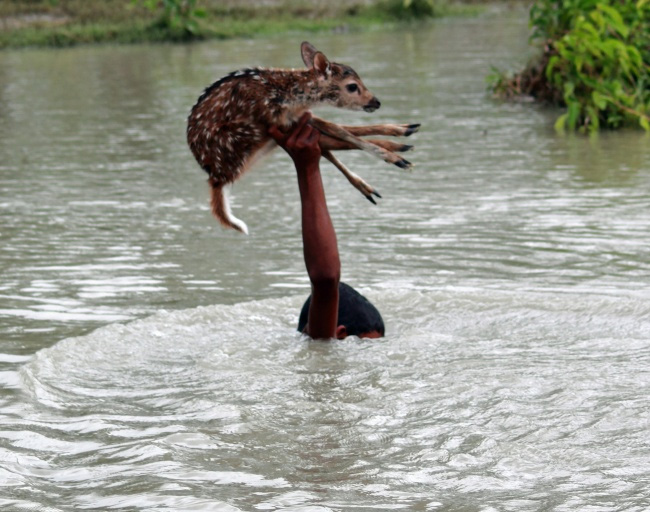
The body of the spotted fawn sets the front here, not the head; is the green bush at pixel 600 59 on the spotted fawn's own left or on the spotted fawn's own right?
on the spotted fawn's own left

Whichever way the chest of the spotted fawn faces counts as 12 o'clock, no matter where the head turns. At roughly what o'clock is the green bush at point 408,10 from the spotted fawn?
The green bush is roughly at 9 o'clock from the spotted fawn.

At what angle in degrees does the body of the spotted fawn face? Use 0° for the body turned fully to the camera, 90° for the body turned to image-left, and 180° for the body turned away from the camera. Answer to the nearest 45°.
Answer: approximately 270°

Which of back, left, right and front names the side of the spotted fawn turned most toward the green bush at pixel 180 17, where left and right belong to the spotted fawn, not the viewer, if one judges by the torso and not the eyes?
left
